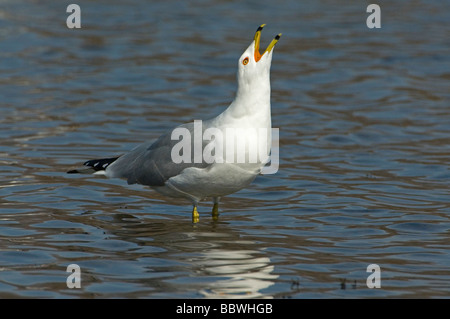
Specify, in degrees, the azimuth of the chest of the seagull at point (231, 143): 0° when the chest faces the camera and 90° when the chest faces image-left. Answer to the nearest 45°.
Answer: approximately 270°
